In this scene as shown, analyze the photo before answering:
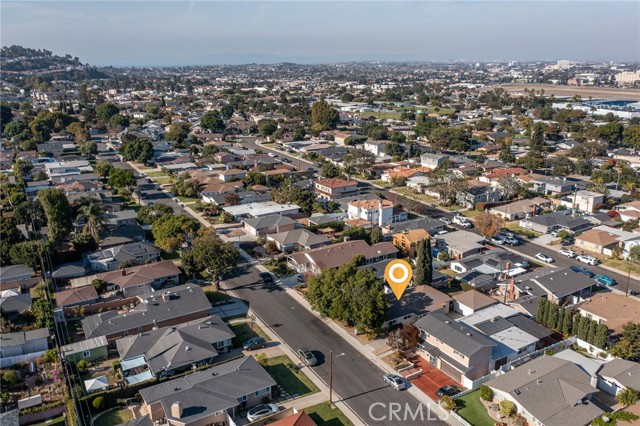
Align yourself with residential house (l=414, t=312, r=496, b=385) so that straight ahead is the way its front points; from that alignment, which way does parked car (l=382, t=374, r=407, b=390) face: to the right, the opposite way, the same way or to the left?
to the right

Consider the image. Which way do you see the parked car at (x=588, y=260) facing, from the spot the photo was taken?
facing away from the viewer and to the left of the viewer

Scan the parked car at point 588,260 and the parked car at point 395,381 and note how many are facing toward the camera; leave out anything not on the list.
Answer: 0

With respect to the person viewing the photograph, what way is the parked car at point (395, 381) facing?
facing away from the viewer and to the left of the viewer

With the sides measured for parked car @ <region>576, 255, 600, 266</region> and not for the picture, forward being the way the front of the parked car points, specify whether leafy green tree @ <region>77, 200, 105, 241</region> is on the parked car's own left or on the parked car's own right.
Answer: on the parked car's own left

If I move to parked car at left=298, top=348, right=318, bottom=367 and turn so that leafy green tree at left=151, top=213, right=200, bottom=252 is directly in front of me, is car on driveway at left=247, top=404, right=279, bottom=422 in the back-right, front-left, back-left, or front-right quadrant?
back-left

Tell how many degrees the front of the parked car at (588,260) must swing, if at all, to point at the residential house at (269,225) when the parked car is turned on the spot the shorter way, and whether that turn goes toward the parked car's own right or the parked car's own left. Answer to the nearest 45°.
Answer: approximately 45° to the parked car's own left

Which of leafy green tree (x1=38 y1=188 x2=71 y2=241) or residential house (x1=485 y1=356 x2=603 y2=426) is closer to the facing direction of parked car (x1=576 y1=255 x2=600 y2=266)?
the leafy green tree
